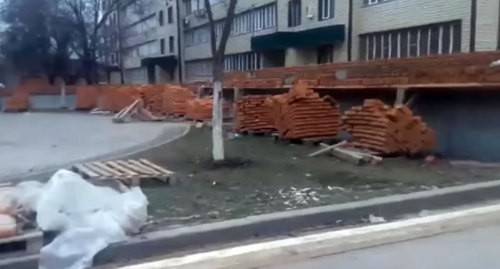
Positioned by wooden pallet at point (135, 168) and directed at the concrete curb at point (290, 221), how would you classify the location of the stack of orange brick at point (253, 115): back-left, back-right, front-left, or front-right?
back-left

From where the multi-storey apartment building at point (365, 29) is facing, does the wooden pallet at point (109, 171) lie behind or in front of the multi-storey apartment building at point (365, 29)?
in front

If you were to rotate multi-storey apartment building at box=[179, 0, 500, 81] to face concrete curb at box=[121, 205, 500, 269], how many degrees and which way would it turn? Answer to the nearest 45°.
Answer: approximately 45° to its left

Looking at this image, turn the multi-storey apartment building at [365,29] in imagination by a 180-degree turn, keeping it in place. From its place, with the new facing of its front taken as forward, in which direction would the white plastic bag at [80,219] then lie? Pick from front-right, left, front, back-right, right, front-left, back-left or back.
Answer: back-right

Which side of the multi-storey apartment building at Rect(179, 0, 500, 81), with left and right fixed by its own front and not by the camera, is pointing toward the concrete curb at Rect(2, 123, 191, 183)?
front

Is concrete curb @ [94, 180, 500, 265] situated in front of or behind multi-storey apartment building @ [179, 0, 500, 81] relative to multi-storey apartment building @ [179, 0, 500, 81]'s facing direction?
in front

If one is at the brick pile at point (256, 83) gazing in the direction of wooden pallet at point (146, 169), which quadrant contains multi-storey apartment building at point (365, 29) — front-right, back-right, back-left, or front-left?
back-left

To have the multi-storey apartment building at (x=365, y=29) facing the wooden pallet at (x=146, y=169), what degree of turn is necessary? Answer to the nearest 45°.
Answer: approximately 45° to its left

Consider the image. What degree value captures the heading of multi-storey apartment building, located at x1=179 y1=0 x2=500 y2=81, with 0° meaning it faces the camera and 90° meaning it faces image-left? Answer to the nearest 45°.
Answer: approximately 45°
